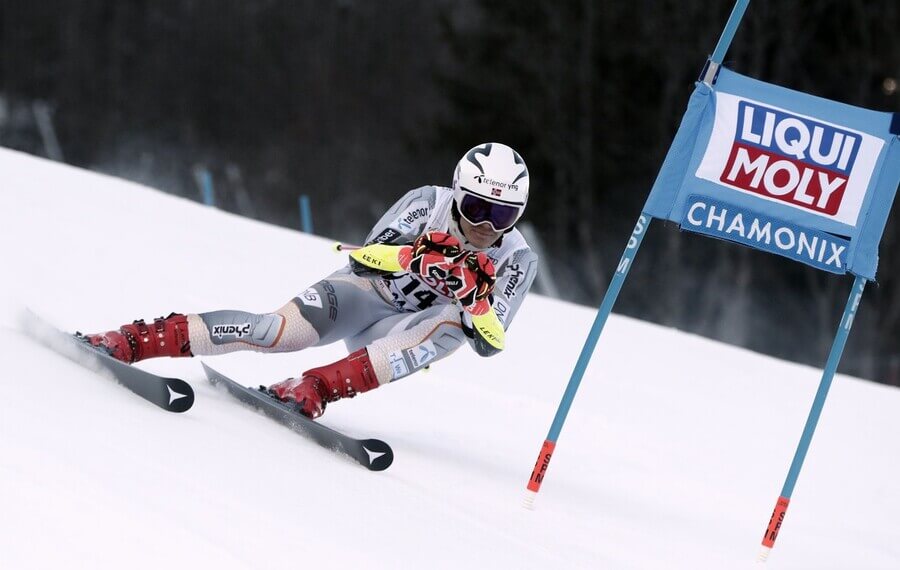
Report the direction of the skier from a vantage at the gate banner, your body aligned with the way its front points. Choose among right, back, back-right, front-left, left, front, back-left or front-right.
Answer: right

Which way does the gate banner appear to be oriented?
toward the camera

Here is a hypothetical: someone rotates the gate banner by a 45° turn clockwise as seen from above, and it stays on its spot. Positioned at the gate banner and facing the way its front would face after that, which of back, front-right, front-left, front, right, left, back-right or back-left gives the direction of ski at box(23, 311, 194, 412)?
front-right
